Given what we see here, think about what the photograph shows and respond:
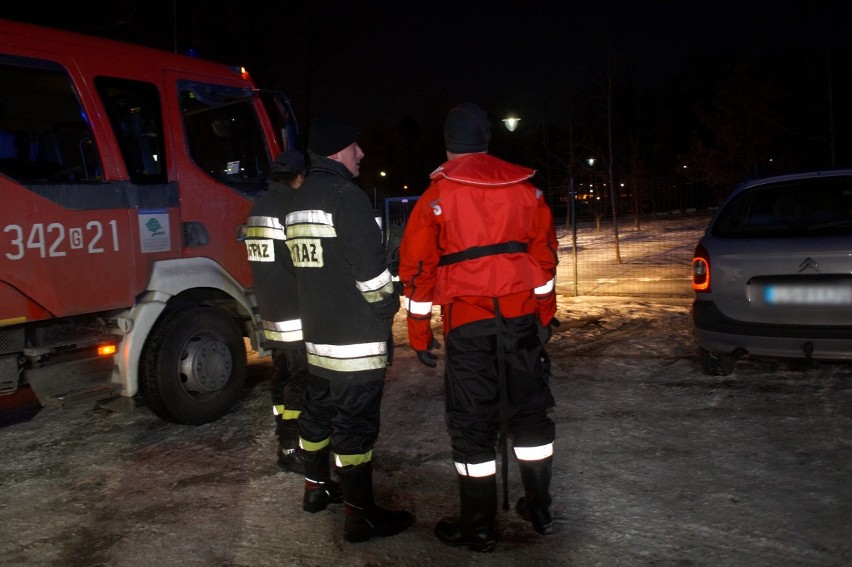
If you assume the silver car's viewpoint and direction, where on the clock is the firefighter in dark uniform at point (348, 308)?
The firefighter in dark uniform is roughly at 7 o'clock from the silver car.

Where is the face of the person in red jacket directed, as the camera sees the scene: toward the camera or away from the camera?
away from the camera

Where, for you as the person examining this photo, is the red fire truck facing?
facing away from the viewer and to the right of the viewer

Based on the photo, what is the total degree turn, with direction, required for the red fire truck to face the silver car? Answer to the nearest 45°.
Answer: approximately 45° to its right

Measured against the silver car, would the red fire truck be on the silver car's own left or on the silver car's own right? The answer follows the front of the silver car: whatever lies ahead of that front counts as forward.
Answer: on the silver car's own left

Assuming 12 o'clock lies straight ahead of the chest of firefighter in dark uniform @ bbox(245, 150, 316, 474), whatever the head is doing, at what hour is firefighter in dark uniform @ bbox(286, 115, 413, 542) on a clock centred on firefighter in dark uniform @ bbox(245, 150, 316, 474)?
firefighter in dark uniform @ bbox(286, 115, 413, 542) is roughly at 4 o'clock from firefighter in dark uniform @ bbox(245, 150, 316, 474).

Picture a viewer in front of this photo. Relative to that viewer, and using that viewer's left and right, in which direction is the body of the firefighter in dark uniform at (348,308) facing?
facing away from the viewer and to the right of the viewer

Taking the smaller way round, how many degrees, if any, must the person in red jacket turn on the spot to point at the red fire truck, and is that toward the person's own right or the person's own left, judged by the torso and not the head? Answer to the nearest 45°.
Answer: approximately 45° to the person's own left

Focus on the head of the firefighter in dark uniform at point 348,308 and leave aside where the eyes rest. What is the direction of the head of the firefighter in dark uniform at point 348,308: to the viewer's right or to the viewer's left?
to the viewer's right

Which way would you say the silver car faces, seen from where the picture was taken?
facing away from the viewer

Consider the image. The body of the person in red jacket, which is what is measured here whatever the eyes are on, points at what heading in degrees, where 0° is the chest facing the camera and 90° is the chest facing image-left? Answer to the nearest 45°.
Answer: approximately 180°

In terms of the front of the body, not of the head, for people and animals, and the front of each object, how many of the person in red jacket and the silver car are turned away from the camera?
2
